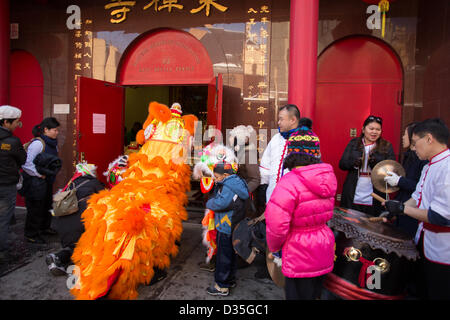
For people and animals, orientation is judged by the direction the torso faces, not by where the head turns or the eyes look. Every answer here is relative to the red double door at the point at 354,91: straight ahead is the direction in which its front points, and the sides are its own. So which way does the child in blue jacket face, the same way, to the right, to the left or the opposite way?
to the right

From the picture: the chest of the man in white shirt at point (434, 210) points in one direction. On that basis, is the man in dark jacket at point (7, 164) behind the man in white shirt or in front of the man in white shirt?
in front

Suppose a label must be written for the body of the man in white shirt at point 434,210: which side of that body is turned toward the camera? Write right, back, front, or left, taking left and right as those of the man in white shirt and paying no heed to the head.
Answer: left

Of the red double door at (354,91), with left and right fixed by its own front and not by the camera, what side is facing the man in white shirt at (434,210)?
front

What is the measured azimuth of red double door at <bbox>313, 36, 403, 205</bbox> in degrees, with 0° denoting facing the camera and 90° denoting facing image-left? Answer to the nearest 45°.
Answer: approximately 0°

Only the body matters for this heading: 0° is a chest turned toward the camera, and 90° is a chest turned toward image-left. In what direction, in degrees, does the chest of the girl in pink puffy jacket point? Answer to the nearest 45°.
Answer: approximately 135°

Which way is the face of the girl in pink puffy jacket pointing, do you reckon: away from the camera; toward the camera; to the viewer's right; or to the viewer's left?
away from the camera

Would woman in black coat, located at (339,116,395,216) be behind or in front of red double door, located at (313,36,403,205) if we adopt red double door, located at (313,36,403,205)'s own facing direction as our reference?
in front

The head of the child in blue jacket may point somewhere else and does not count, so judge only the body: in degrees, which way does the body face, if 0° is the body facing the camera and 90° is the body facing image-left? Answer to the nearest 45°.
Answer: approximately 90°

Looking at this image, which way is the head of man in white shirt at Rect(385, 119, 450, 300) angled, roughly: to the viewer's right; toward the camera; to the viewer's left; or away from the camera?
to the viewer's left

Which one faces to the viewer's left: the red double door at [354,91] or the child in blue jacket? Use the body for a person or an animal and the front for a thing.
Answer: the child in blue jacket

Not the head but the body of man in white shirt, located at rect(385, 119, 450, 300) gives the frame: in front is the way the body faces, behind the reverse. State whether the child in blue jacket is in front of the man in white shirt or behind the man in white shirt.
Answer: in front

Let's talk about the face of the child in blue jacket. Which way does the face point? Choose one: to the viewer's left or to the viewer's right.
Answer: to the viewer's left
